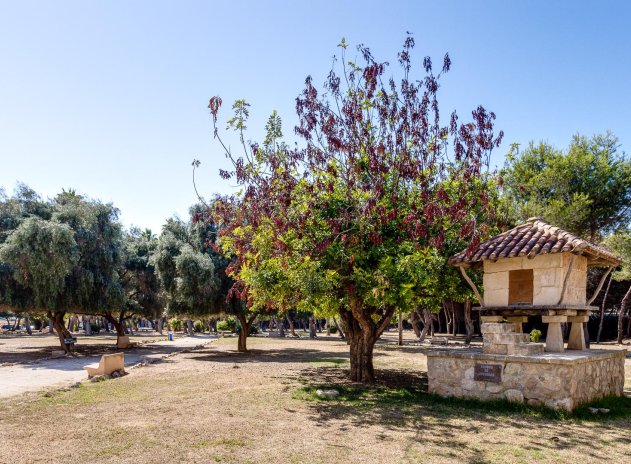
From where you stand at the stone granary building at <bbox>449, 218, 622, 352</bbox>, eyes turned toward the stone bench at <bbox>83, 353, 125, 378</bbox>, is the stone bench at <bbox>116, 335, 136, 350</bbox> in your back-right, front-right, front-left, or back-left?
front-right

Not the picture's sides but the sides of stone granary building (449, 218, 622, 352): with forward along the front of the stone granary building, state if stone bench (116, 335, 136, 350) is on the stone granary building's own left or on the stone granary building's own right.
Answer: on the stone granary building's own right

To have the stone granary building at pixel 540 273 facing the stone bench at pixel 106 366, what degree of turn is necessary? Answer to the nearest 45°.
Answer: approximately 90° to its right

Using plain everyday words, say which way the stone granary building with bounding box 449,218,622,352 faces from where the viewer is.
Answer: facing the viewer

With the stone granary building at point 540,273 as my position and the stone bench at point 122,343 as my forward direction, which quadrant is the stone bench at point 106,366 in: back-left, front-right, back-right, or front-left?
front-left
